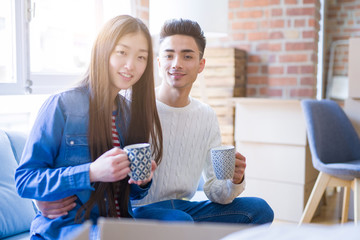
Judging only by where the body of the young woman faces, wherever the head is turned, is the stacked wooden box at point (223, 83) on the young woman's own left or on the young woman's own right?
on the young woman's own left

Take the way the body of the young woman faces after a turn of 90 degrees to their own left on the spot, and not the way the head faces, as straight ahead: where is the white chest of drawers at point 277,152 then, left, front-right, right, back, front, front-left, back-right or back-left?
front

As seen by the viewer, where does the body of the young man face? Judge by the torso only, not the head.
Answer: toward the camera

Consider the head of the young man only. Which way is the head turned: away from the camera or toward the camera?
toward the camera

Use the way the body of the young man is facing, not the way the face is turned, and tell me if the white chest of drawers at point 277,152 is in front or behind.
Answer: behind

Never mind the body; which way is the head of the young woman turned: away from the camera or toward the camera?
toward the camera

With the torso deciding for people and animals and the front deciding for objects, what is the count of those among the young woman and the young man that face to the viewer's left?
0

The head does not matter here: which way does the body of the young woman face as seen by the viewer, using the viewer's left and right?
facing the viewer and to the right of the viewer

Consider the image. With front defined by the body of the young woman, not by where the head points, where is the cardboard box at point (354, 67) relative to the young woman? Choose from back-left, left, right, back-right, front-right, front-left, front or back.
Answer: left

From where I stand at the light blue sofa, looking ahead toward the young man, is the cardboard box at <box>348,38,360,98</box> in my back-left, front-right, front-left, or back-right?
front-left
